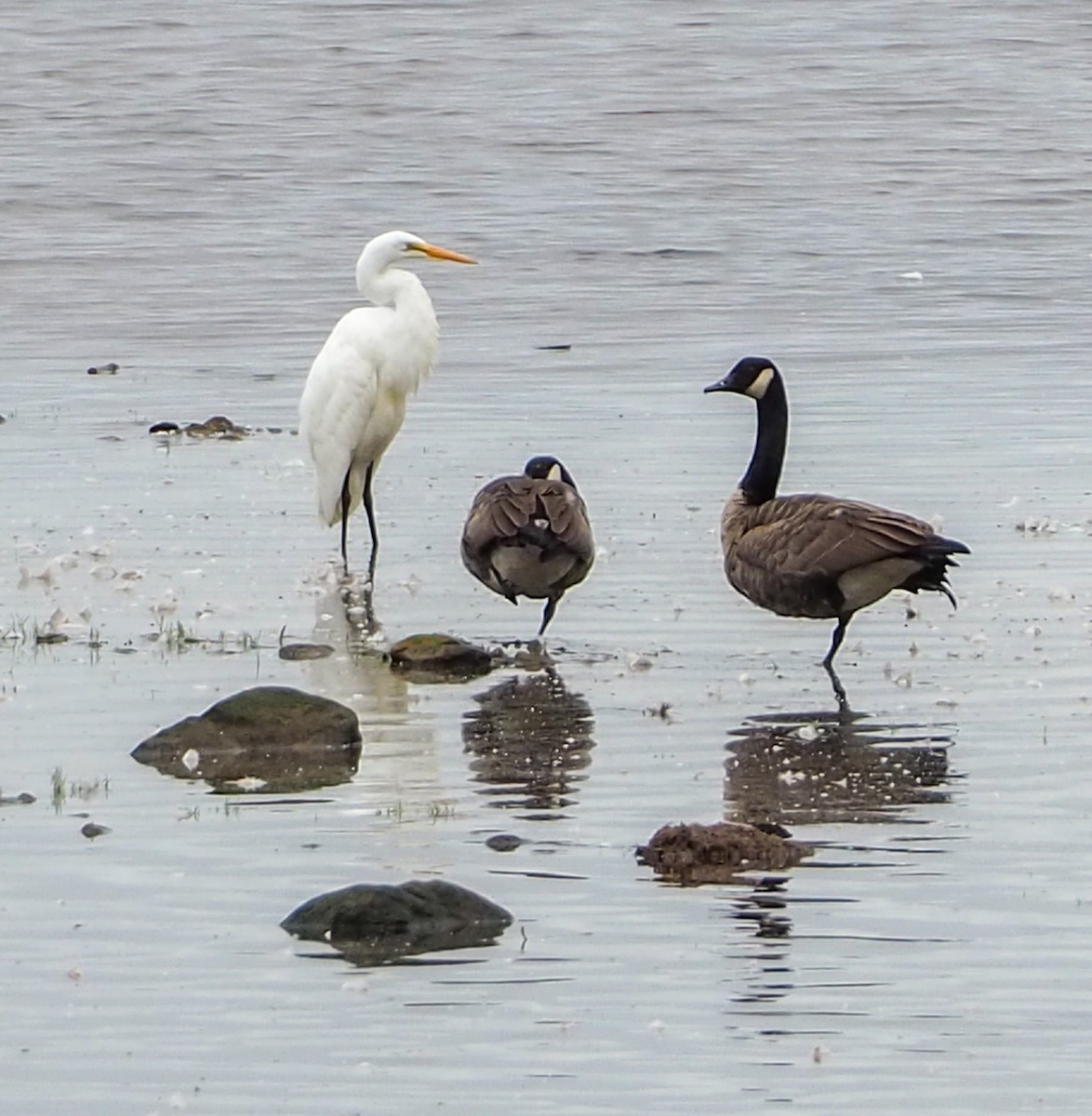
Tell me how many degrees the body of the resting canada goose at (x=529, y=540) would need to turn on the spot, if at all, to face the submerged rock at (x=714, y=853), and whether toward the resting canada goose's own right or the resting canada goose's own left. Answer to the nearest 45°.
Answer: approximately 180°

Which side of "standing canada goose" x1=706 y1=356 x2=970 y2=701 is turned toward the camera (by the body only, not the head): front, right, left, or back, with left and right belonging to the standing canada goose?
left

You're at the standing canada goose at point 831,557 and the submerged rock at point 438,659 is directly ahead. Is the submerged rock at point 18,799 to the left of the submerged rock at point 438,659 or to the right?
left

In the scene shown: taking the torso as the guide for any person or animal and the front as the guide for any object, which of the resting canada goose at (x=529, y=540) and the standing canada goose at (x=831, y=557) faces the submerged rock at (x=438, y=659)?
the standing canada goose

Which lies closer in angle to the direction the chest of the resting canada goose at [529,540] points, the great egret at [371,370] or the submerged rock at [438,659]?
the great egret

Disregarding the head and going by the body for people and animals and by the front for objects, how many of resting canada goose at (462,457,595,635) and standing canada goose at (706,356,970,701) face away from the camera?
1

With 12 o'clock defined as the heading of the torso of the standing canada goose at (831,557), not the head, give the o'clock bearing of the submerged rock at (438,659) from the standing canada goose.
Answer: The submerged rock is roughly at 12 o'clock from the standing canada goose.

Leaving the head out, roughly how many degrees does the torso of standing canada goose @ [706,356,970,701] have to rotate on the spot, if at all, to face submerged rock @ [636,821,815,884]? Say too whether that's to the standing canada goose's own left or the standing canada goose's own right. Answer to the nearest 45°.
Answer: approximately 90° to the standing canada goose's own left

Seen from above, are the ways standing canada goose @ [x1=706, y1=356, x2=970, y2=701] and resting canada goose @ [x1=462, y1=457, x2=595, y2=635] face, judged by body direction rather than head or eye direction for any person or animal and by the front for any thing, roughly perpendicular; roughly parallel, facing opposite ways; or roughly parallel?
roughly perpendicular

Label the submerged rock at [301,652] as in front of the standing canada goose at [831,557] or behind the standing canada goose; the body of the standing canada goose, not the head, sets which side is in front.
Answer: in front

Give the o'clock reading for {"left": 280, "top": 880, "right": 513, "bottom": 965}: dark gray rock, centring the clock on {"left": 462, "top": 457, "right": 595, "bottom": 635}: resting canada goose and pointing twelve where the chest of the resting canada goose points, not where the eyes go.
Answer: The dark gray rock is roughly at 6 o'clock from the resting canada goose.

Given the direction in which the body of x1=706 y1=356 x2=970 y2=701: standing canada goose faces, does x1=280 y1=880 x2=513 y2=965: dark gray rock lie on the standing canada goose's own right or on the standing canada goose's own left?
on the standing canada goose's own left

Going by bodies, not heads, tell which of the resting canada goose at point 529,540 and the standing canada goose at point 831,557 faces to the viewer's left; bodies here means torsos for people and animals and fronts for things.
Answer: the standing canada goose

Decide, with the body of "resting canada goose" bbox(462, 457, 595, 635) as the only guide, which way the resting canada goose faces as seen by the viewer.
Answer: away from the camera
